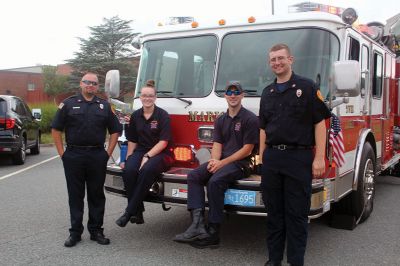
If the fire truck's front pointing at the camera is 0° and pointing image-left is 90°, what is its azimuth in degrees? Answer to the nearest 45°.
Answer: approximately 45°

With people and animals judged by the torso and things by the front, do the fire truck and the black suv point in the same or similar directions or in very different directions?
very different directions

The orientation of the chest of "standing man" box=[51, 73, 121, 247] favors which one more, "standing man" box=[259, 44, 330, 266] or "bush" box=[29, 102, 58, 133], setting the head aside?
the standing man

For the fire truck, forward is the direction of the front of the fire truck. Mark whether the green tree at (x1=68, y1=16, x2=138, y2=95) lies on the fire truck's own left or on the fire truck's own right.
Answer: on the fire truck's own right

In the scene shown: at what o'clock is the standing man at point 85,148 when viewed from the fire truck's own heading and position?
The standing man is roughly at 1 o'clock from the fire truck.

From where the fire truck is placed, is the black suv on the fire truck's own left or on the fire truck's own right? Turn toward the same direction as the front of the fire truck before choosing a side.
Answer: on the fire truck's own right

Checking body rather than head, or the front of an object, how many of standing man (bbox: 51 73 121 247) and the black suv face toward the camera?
1

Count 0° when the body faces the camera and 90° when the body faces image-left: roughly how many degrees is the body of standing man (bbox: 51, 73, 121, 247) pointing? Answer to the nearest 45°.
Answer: approximately 0°

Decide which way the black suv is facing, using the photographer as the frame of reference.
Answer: facing away from the viewer and to the right of the viewer

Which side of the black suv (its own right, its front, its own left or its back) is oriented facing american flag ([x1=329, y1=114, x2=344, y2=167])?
right

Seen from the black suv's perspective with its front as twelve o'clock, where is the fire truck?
The fire truck is roughly at 4 o'clock from the black suv.
